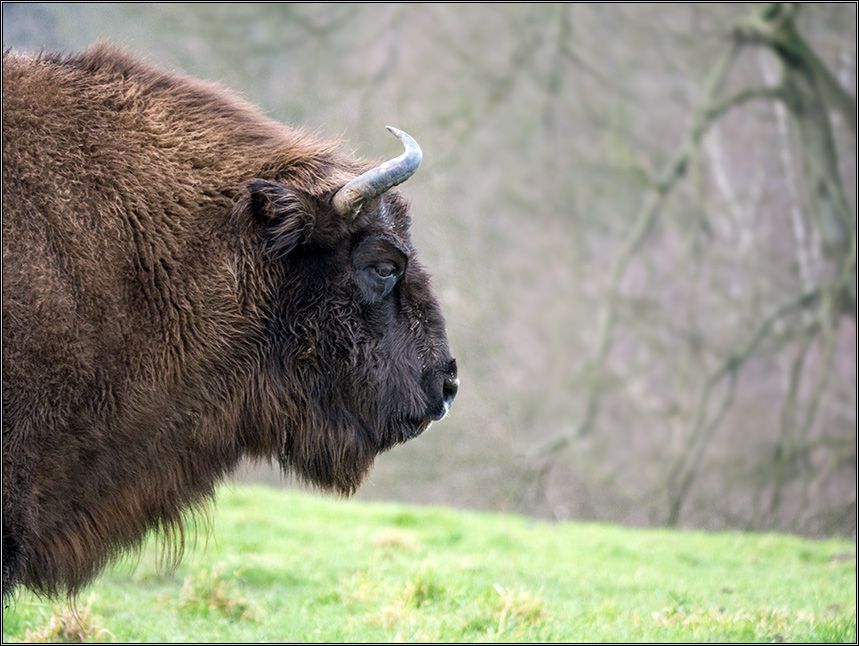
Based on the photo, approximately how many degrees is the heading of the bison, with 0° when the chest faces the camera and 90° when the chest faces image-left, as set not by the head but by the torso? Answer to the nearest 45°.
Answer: approximately 270°
